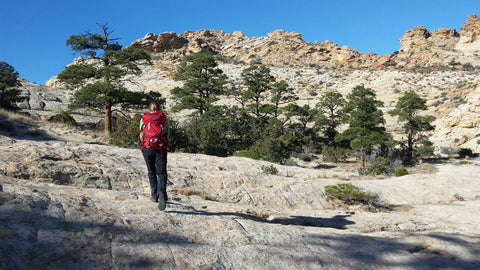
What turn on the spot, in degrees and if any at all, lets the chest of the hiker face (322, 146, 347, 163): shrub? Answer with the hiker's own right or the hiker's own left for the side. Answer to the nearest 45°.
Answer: approximately 45° to the hiker's own right

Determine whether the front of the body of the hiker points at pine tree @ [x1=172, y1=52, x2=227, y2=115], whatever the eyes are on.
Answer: yes

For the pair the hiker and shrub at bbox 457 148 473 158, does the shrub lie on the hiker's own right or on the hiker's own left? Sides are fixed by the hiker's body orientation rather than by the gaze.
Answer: on the hiker's own right

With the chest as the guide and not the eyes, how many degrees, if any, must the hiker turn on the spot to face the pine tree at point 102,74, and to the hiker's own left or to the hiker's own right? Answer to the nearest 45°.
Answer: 0° — they already face it

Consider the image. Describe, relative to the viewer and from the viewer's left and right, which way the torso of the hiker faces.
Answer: facing away from the viewer

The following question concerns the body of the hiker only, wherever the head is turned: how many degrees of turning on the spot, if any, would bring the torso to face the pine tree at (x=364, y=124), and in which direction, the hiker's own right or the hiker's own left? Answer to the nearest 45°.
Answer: approximately 45° to the hiker's own right

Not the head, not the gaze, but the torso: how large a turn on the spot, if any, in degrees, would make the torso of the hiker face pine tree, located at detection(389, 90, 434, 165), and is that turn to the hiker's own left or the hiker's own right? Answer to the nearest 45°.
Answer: approximately 45° to the hiker's own right

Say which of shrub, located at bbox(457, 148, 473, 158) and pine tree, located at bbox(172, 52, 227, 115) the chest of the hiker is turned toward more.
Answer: the pine tree
